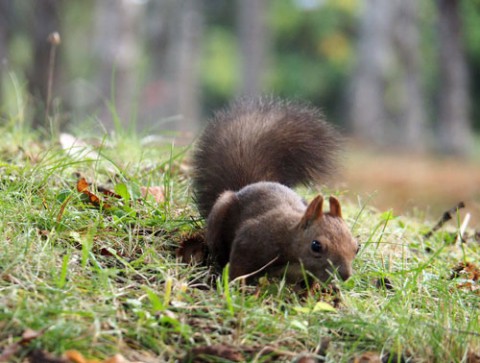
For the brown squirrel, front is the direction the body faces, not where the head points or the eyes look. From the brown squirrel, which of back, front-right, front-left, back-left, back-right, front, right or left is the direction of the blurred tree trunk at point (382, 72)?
back-left

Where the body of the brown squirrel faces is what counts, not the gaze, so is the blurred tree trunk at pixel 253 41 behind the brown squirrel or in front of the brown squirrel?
behind

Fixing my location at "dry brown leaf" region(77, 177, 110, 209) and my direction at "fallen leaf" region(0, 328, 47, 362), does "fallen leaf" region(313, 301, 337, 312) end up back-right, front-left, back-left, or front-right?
front-left

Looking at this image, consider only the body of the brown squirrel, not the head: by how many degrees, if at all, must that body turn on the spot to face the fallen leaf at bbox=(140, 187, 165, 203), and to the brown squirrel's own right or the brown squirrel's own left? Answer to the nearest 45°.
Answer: approximately 180°

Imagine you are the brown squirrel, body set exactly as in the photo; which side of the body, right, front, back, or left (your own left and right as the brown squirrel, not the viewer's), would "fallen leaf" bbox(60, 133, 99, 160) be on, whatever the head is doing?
back

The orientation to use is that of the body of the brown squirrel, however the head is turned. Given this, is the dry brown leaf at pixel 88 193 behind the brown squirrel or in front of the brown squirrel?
behind

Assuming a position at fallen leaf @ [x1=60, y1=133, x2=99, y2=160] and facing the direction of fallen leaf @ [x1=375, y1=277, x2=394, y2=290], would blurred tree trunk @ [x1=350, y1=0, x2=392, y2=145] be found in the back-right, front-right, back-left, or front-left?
back-left

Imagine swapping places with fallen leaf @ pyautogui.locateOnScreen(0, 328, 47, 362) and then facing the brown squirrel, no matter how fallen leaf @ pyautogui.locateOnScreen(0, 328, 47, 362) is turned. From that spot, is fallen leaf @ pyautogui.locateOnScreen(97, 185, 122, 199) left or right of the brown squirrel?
left

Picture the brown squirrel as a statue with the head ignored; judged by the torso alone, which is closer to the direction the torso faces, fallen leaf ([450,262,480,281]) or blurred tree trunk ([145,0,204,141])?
the fallen leaf

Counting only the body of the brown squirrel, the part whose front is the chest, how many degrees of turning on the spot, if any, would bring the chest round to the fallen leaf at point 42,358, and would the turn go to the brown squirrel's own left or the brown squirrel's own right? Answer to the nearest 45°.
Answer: approximately 90° to the brown squirrel's own right

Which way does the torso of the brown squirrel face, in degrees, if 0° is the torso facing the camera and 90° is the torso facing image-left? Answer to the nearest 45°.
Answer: approximately 315°

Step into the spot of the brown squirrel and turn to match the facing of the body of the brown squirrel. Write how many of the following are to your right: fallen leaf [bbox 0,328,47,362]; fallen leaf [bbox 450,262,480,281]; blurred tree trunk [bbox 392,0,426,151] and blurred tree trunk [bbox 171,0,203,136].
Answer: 1

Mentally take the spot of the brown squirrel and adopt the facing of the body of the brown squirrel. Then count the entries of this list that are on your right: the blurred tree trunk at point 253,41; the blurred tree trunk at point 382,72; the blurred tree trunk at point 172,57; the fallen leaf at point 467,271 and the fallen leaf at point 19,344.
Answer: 1

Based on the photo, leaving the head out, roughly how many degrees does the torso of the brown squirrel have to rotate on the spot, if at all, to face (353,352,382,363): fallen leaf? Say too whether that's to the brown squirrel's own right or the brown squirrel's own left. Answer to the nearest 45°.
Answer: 0° — it already faces it

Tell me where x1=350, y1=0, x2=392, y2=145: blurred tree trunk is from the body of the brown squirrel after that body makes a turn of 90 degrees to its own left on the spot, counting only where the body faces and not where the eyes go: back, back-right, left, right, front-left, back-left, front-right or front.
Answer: front-left

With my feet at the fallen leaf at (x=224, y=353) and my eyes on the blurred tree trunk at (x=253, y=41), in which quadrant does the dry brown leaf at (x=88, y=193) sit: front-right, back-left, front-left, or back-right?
front-left

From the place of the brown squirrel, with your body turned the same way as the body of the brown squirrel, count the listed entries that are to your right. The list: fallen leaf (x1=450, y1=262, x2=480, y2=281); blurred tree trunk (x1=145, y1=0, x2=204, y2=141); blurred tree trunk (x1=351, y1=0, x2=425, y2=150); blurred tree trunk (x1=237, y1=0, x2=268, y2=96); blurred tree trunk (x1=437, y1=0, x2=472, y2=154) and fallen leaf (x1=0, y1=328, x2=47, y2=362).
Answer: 1

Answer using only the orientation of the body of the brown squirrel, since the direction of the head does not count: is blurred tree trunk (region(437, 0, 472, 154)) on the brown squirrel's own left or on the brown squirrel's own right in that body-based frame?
on the brown squirrel's own left
